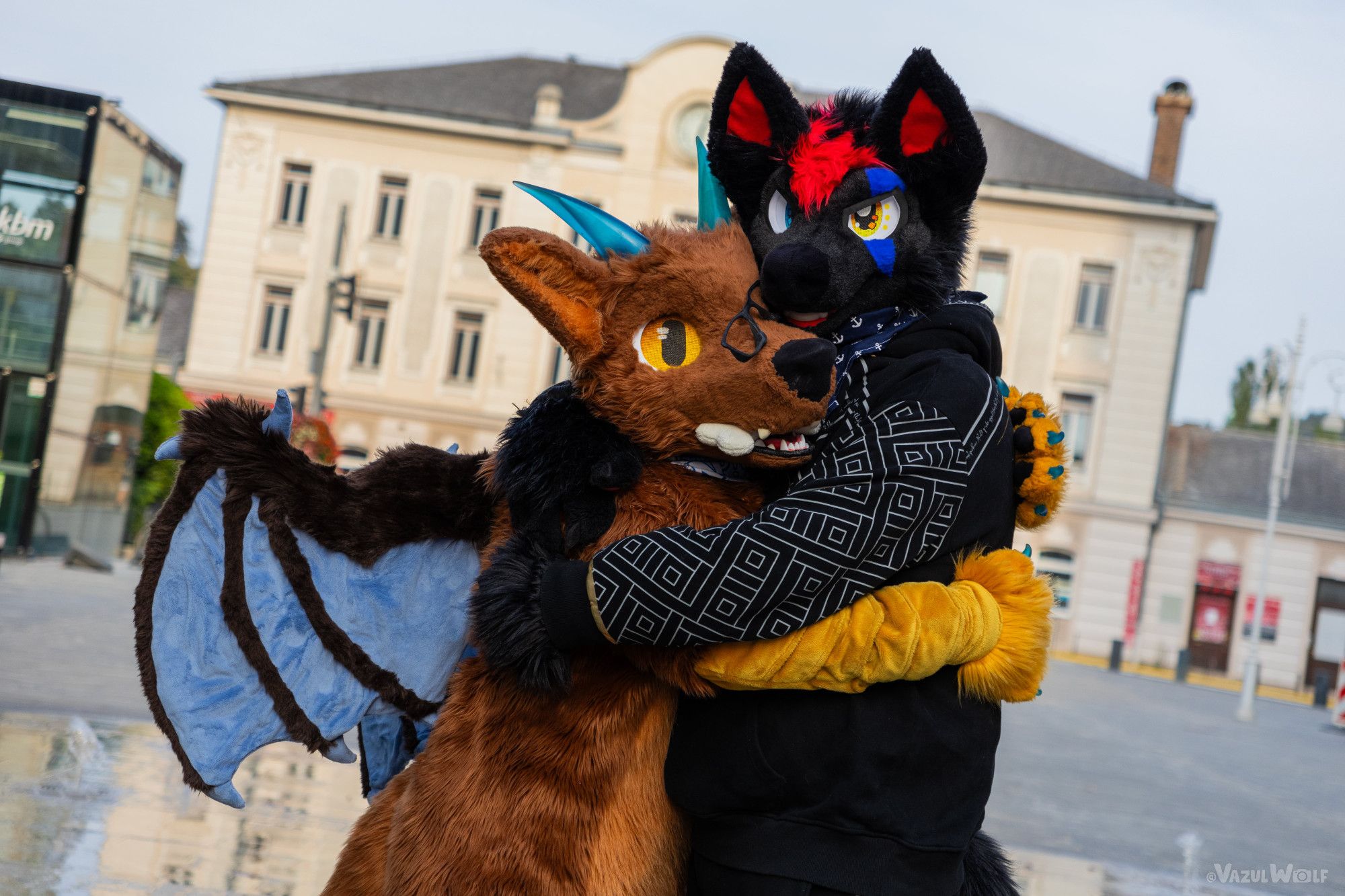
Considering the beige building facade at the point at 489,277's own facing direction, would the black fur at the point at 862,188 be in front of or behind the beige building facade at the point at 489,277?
in front

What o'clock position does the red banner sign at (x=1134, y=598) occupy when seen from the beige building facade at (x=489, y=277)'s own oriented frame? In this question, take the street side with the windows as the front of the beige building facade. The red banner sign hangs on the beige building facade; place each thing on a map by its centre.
The red banner sign is roughly at 9 o'clock from the beige building facade.

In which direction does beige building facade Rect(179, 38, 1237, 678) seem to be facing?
toward the camera

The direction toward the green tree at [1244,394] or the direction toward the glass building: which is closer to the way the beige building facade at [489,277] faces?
the glass building

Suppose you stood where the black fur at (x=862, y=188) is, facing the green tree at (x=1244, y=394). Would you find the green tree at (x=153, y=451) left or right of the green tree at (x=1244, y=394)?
left

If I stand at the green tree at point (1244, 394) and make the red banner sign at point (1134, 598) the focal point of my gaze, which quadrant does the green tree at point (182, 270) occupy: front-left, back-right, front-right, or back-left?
front-right

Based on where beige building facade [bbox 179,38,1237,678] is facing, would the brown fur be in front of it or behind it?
in front

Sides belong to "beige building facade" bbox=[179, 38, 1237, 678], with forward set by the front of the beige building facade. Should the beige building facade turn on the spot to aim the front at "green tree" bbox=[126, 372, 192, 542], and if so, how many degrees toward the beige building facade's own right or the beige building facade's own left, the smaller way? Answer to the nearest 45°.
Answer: approximately 45° to the beige building facade's own right

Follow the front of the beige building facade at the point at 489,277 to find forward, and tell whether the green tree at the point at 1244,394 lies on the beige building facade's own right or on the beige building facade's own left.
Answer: on the beige building facade's own left

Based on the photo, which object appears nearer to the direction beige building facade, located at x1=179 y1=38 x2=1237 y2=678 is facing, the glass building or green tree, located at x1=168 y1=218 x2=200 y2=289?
the glass building

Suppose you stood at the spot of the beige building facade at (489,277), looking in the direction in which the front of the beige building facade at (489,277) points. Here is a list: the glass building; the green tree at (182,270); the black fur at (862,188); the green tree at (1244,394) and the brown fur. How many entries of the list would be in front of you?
3

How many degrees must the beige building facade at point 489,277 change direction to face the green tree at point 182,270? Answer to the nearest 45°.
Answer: approximately 135° to its right

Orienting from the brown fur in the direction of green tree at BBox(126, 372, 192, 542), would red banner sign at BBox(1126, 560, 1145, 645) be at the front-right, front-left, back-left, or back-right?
front-right

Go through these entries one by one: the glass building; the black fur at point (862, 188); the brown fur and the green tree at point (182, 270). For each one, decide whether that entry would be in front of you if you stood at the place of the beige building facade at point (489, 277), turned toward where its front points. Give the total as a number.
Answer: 3

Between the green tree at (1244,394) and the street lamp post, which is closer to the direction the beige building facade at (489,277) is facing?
the street lamp post

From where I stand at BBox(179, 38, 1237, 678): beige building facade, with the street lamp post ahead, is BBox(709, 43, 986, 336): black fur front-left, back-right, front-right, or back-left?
front-right
